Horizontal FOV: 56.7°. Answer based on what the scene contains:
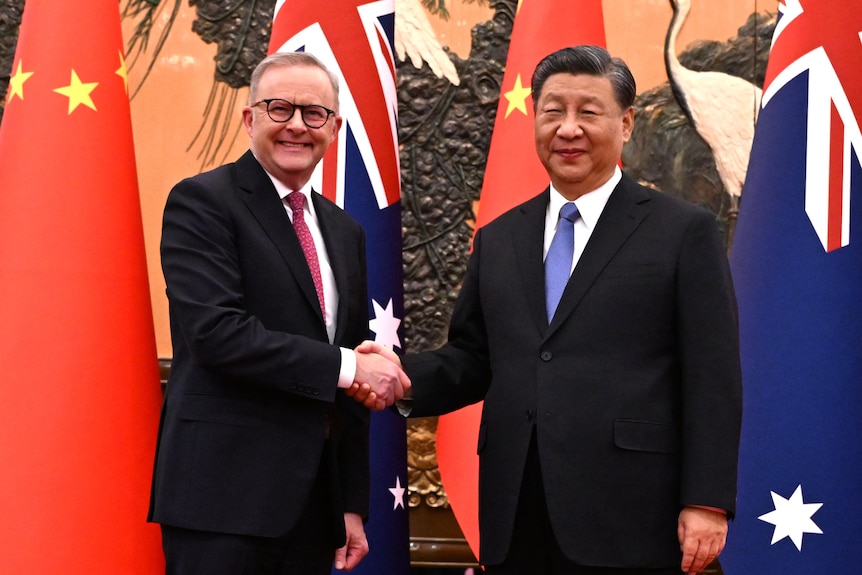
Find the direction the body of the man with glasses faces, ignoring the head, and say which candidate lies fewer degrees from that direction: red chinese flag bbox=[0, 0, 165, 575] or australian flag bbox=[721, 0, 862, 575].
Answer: the australian flag

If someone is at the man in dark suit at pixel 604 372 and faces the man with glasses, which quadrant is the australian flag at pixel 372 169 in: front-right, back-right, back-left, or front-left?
front-right

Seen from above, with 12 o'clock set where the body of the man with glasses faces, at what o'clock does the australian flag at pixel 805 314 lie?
The australian flag is roughly at 10 o'clock from the man with glasses.

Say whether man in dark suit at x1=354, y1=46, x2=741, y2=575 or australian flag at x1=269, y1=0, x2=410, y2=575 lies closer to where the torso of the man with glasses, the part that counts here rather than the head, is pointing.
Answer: the man in dark suit

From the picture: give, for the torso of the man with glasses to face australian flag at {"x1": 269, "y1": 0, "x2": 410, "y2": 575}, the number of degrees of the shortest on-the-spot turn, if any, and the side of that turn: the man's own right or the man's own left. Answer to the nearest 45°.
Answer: approximately 135° to the man's own left

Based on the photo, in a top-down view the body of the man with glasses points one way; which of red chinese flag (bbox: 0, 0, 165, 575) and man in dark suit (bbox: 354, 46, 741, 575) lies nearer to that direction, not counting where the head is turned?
the man in dark suit

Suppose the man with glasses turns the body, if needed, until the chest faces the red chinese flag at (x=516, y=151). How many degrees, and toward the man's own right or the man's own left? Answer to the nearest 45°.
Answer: approximately 90° to the man's own left

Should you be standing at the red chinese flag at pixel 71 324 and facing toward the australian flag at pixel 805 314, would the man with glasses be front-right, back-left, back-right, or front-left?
front-right

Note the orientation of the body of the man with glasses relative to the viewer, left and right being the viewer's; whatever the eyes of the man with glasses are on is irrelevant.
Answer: facing the viewer and to the right of the viewer

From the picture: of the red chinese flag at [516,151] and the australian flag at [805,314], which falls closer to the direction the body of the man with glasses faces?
the australian flag

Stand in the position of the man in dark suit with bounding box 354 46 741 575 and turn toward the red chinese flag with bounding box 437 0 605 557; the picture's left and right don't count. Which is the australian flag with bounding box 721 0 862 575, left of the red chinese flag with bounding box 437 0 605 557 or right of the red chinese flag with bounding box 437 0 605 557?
right
